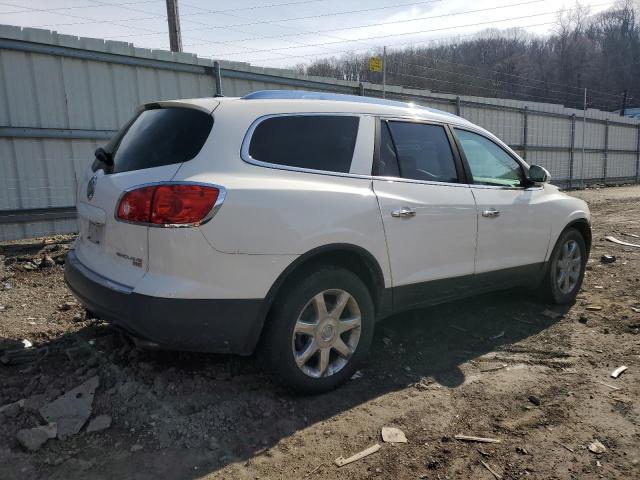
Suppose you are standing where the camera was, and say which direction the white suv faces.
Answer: facing away from the viewer and to the right of the viewer

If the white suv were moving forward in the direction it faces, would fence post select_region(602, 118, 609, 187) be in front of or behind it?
in front

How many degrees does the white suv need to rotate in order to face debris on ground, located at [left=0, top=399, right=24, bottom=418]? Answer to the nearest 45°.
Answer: approximately 135° to its left

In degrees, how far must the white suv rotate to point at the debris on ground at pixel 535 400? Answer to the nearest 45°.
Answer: approximately 45° to its right

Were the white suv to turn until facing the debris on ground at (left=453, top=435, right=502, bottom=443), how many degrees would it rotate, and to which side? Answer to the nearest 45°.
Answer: approximately 90° to its right

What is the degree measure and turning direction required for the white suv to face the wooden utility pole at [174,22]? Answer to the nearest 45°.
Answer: approximately 45° to its left

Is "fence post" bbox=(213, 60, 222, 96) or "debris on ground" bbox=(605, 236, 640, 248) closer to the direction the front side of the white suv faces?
the debris on ground

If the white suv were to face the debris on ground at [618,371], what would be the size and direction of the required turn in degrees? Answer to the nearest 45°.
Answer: approximately 45° to its right

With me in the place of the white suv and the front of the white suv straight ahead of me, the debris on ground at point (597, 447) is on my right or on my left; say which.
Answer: on my right

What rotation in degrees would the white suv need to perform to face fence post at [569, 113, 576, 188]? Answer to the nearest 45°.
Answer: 0° — it already faces it

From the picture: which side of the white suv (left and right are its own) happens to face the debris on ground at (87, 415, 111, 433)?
back

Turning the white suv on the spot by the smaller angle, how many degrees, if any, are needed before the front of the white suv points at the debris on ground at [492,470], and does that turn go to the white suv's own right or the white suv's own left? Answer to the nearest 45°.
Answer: approximately 90° to the white suv's own right

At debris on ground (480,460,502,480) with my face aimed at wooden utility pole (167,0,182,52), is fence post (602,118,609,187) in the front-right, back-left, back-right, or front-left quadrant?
front-right

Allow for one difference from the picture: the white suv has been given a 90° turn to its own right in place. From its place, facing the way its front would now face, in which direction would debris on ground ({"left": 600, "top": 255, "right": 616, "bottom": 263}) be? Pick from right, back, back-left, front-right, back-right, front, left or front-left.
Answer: left

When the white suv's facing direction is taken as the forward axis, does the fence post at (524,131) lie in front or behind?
in front
